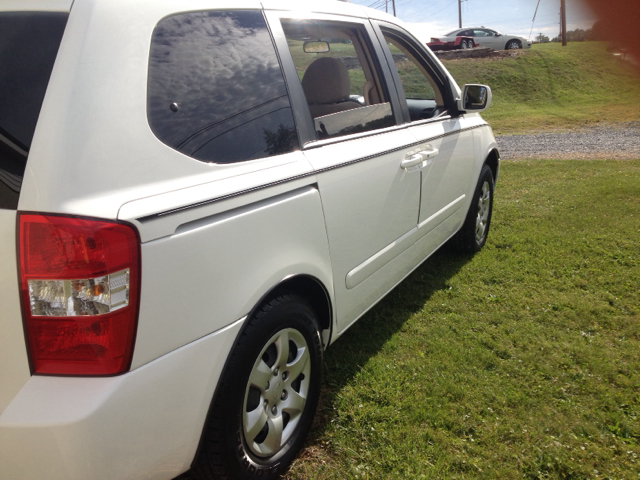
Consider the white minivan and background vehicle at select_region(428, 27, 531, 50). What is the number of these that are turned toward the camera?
0

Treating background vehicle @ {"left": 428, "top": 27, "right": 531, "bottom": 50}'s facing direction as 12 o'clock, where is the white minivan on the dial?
The white minivan is roughly at 3 o'clock from the background vehicle.

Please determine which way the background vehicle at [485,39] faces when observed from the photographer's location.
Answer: facing to the right of the viewer

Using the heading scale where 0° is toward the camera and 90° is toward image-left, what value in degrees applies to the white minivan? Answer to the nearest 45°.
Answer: approximately 225°
